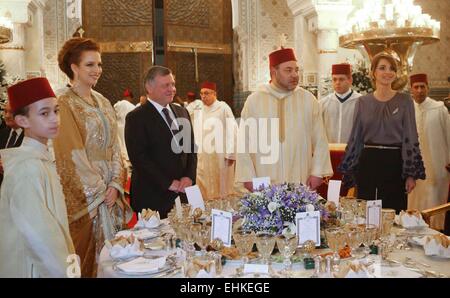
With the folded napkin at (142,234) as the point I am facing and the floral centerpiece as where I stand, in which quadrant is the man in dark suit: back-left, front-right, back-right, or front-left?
front-right

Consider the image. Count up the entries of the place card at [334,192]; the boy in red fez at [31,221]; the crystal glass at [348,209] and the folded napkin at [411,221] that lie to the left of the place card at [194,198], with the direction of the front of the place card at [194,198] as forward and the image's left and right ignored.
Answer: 3

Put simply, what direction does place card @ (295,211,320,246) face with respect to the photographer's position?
facing the viewer

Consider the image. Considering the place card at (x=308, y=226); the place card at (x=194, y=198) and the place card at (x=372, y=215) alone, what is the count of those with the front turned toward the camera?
3

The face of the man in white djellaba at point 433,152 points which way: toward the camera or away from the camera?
toward the camera

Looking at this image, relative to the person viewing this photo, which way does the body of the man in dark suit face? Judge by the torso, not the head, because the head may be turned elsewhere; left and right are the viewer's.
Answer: facing the viewer and to the right of the viewer

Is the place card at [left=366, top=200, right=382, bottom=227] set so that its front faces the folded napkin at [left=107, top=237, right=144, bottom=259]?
no

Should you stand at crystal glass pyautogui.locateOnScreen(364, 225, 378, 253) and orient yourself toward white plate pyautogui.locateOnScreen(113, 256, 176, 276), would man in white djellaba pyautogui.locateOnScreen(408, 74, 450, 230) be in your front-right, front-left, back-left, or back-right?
back-right

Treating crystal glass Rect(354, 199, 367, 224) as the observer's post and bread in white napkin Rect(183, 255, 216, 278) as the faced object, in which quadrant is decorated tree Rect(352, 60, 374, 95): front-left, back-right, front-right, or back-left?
back-right

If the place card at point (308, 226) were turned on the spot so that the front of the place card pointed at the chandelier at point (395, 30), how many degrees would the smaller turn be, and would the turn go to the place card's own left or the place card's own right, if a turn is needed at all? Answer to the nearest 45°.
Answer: approximately 180°

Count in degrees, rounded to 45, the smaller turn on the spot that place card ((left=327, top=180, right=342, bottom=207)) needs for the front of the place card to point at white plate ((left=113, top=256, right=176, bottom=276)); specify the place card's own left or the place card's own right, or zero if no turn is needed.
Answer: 0° — it already faces it

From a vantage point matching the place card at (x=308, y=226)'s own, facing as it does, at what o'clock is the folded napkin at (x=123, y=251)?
The folded napkin is roughly at 3 o'clock from the place card.

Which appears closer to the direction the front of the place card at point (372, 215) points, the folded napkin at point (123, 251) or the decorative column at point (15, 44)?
the folded napkin
